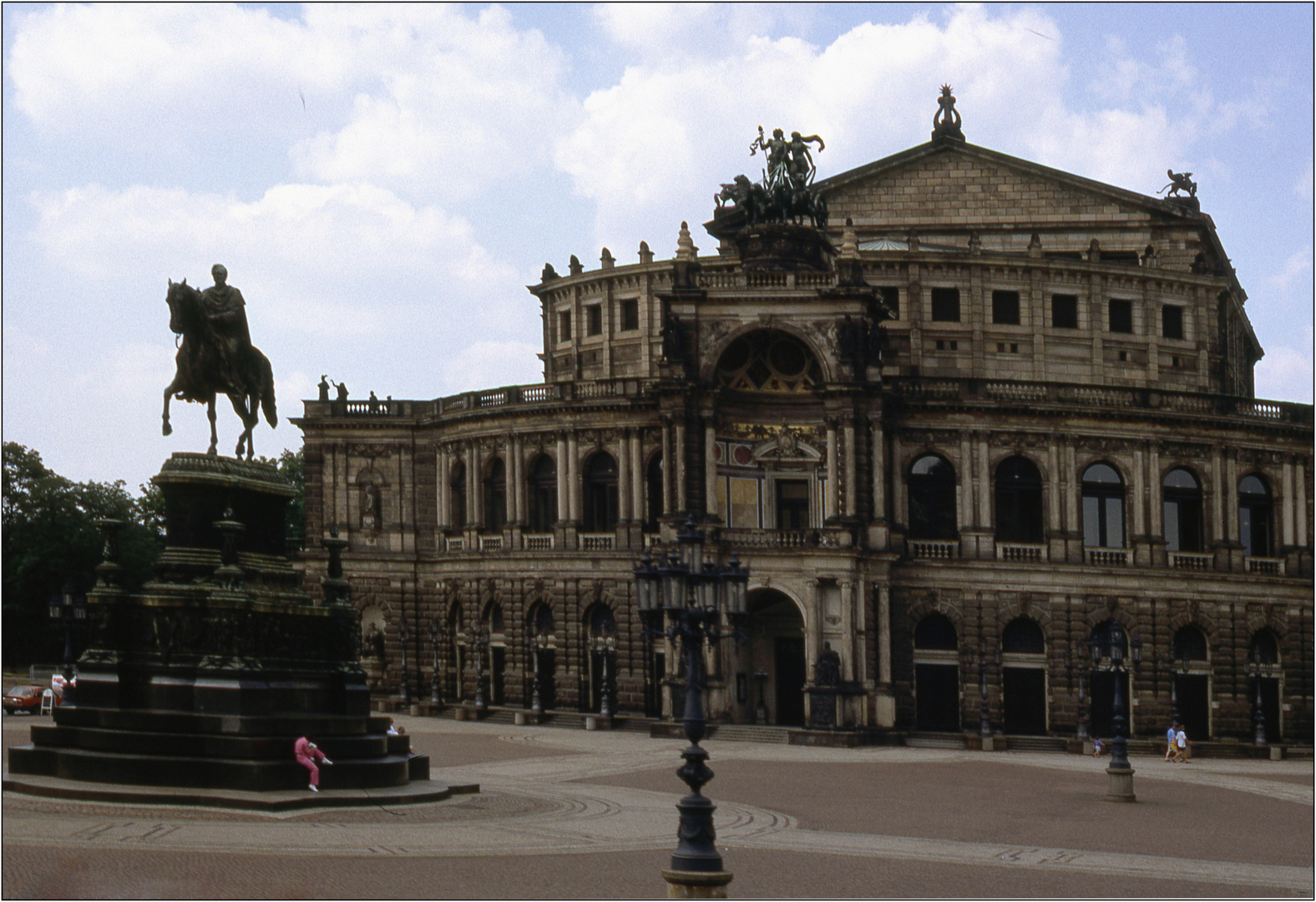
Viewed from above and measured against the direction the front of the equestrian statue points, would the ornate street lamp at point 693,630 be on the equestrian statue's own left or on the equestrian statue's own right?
on the equestrian statue's own left

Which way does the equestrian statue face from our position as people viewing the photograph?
facing the viewer and to the left of the viewer
